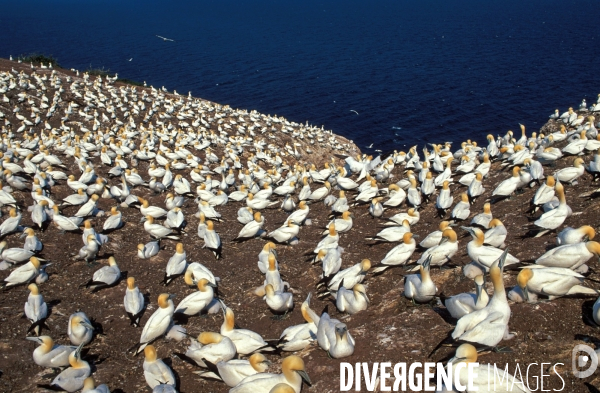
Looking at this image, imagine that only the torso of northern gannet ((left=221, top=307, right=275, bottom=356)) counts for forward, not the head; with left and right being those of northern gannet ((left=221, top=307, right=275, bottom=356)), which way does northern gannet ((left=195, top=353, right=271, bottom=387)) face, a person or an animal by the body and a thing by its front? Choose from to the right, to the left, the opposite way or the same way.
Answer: the opposite way

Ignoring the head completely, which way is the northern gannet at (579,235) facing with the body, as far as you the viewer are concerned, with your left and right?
facing to the right of the viewer

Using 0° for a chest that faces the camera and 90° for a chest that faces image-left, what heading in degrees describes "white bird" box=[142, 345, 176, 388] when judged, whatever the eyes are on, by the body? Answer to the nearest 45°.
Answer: approximately 135°

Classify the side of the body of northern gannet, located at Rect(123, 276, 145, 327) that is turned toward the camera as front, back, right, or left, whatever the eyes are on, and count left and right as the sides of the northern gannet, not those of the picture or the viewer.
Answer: back

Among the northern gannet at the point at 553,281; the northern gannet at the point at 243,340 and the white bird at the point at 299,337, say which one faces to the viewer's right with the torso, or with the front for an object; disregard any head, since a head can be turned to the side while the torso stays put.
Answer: the white bird
